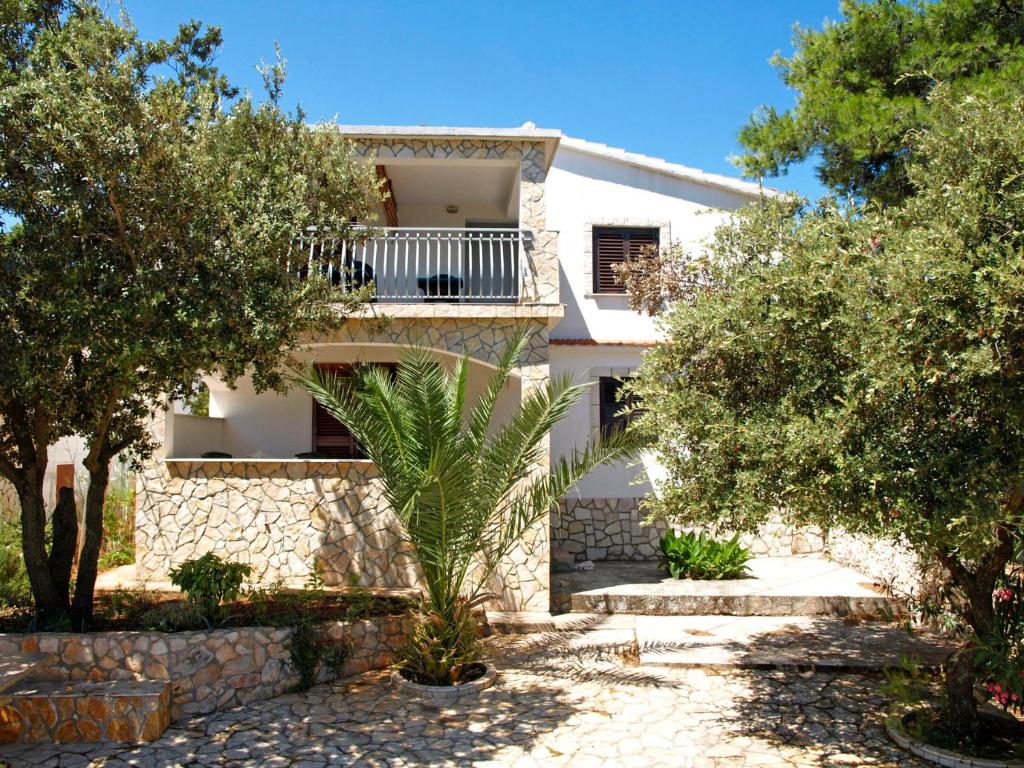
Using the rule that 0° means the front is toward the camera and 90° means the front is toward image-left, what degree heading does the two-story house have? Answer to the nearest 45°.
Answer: approximately 0°

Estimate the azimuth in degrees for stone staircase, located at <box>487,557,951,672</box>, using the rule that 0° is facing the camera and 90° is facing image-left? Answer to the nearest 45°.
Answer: approximately 0°

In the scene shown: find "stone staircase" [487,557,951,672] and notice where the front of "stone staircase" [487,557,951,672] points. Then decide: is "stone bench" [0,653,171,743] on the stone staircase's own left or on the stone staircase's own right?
on the stone staircase's own right

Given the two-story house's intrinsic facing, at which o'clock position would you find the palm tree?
The palm tree is roughly at 12 o'clock from the two-story house.

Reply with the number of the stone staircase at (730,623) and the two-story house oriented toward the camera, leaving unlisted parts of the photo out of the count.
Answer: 2

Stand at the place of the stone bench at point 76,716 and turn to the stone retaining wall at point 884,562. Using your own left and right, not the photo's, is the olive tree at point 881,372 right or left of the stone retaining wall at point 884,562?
right

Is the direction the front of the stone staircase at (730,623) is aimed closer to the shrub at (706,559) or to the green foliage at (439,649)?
the green foliage
